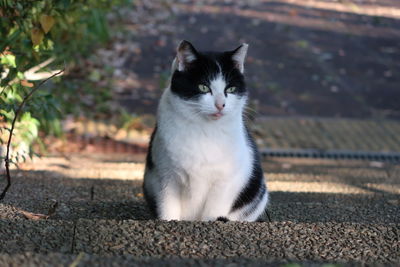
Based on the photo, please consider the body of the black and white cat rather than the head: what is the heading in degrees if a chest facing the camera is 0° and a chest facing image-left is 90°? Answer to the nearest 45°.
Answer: approximately 0°

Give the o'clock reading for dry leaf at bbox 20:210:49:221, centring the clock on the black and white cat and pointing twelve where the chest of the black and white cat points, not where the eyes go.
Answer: The dry leaf is roughly at 2 o'clock from the black and white cat.
